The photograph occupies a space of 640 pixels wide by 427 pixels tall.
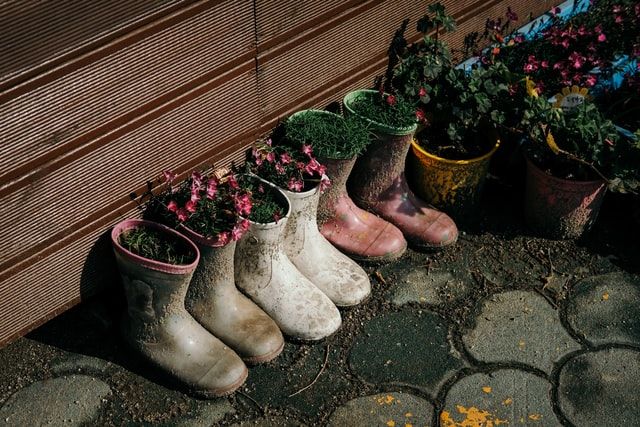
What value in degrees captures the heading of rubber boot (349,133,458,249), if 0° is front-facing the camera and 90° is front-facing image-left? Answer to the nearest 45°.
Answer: approximately 315°

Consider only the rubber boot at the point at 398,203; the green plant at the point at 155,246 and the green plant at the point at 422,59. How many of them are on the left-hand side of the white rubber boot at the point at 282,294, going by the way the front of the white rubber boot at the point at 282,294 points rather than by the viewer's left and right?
2

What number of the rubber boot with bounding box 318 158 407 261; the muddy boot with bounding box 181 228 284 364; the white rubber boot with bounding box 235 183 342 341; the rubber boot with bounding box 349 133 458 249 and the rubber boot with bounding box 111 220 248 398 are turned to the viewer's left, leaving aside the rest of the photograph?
0

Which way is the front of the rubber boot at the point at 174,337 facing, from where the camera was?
facing the viewer and to the right of the viewer

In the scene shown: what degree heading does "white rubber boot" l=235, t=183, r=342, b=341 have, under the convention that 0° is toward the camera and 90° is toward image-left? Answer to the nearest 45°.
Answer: approximately 315°

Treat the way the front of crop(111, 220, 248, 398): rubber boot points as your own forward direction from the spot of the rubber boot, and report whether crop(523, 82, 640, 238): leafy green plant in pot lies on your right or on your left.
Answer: on your left

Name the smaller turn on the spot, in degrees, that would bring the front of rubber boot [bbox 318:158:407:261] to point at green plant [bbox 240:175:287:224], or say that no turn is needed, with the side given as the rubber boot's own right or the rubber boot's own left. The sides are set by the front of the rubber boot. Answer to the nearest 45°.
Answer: approximately 90° to the rubber boot's own right

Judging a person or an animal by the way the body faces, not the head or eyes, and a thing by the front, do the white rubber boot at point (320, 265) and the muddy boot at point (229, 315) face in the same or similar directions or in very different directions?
same or similar directions

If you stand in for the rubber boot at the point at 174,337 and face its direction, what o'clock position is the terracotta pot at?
The terracotta pot is roughly at 10 o'clock from the rubber boot.

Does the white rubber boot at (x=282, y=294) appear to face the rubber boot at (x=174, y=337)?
no

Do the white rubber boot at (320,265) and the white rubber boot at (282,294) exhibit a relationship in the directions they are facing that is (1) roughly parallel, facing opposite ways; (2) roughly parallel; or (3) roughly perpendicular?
roughly parallel

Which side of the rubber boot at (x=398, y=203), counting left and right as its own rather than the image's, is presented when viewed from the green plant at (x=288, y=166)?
right

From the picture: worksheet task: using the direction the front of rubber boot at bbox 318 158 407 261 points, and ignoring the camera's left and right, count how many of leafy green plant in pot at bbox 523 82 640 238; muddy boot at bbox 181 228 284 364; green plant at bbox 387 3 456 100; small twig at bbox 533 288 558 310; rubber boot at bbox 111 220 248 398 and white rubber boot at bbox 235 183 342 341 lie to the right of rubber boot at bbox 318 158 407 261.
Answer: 3

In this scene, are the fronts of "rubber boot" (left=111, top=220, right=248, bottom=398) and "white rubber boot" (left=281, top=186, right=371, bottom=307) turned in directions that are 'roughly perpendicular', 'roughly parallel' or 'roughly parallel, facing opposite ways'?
roughly parallel

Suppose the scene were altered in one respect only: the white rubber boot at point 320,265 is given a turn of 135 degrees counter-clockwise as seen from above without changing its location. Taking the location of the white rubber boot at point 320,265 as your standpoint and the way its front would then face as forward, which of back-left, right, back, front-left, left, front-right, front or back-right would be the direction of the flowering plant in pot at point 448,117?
front-right

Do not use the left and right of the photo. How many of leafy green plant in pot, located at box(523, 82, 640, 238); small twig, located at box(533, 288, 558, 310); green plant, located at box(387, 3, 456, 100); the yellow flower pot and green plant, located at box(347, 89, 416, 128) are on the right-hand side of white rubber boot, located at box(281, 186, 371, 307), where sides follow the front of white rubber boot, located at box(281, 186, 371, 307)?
0

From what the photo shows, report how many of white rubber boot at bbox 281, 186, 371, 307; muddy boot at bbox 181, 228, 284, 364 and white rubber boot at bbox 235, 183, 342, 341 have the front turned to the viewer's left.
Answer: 0
